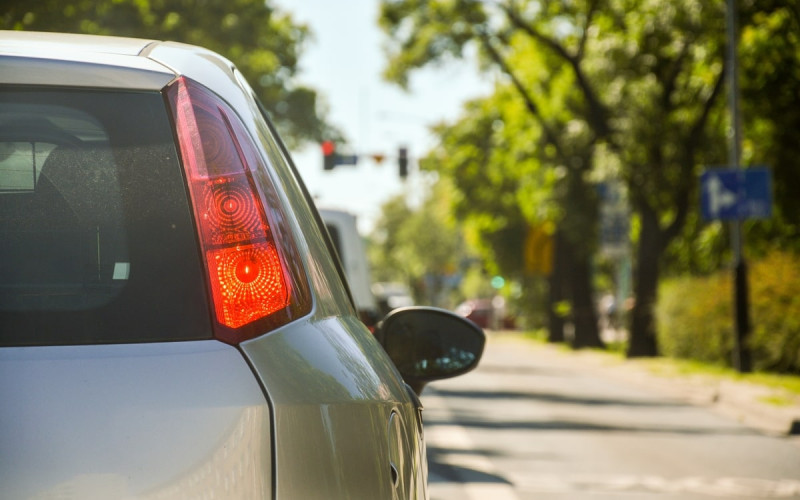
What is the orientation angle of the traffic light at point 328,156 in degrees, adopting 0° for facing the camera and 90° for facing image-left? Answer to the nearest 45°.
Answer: approximately 0°

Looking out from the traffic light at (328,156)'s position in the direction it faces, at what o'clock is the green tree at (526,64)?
The green tree is roughly at 10 o'clock from the traffic light.

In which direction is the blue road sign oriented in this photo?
toward the camera

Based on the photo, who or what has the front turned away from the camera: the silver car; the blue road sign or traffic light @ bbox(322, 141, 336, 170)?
the silver car

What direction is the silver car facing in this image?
away from the camera

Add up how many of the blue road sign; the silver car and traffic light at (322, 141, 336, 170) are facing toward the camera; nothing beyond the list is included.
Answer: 2

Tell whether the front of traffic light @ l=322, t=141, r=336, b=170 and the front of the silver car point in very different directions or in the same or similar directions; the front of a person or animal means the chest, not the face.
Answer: very different directions

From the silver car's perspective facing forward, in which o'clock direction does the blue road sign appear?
The blue road sign is roughly at 1 o'clock from the silver car.

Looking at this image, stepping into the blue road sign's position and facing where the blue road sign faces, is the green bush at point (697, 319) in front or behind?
behind

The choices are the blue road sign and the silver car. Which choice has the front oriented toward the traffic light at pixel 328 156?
the silver car

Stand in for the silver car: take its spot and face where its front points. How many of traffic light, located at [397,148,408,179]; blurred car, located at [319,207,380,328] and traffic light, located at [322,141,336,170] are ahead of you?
3

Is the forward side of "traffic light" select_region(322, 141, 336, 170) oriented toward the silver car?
yes
